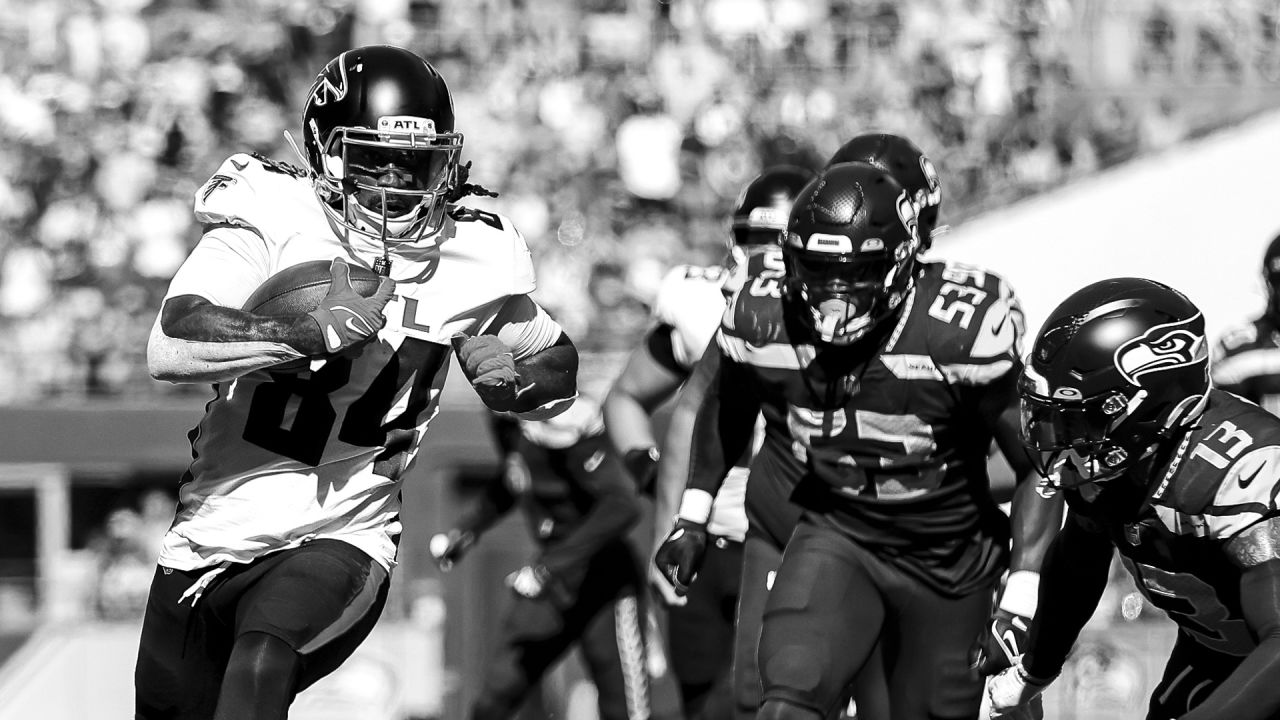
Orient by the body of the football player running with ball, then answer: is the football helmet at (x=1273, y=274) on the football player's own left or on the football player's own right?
on the football player's own left

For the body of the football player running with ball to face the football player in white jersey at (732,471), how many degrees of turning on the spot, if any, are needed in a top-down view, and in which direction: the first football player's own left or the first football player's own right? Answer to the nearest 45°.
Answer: approximately 135° to the first football player's own left

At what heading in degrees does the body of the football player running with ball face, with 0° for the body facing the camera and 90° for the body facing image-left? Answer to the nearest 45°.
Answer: approximately 0°

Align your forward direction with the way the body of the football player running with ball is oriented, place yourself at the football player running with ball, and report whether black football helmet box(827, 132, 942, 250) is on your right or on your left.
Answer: on your left
